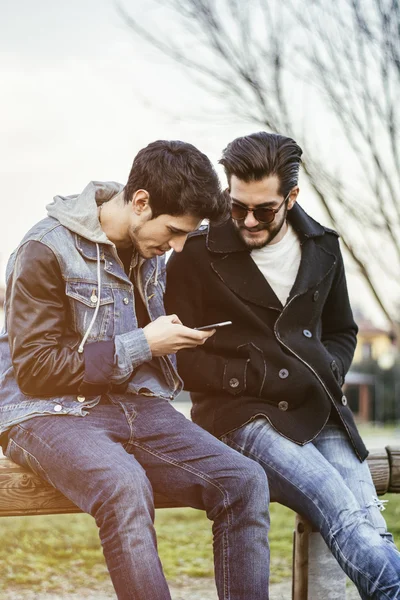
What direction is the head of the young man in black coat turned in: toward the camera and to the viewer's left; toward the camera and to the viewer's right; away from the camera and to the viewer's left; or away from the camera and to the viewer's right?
toward the camera and to the viewer's left

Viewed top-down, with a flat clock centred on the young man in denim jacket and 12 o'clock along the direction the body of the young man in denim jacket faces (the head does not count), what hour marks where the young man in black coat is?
The young man in black coat is roughly at 9 o'clock from the young man in denim jacket.

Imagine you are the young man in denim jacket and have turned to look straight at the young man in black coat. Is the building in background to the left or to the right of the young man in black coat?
left

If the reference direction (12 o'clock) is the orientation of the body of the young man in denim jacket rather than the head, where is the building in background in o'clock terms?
The building in background is roughly at 8 o'clock from the young man in denim jacket.

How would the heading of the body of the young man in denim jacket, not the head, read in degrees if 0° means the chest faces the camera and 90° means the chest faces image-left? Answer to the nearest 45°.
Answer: approximately 315°

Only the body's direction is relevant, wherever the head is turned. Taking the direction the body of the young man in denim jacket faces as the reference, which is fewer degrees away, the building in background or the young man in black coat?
the young man in black coat
